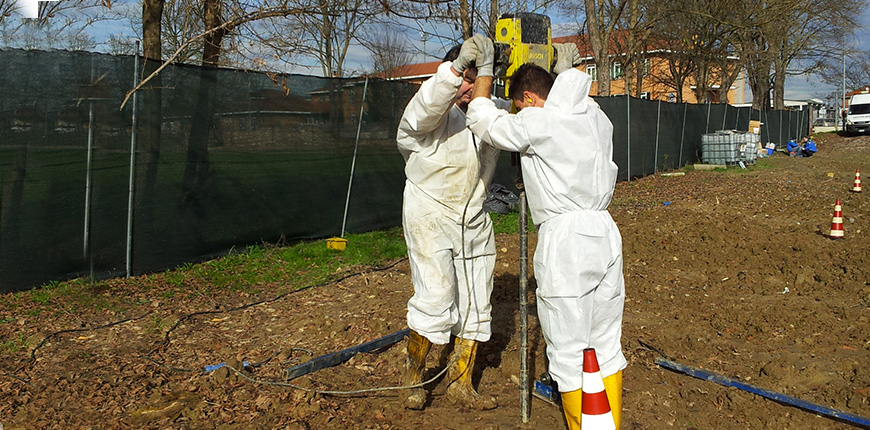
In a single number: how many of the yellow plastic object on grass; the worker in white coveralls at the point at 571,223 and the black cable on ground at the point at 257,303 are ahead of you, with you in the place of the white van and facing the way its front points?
3

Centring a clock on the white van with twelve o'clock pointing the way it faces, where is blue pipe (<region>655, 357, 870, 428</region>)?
The blue pipe is roughly at 12 o'clock from the white van.

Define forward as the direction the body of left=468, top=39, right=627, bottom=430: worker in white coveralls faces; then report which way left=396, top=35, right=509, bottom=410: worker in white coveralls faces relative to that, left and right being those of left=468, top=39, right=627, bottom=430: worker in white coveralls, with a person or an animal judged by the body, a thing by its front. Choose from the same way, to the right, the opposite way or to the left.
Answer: the opposite way

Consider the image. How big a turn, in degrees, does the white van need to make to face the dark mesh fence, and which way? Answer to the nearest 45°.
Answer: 0° — it already faces it

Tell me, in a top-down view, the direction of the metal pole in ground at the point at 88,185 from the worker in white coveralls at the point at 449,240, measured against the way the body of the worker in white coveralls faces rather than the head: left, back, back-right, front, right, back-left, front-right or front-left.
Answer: back

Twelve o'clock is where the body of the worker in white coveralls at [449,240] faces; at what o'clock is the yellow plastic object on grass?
The yellow plastic object on grass is roughly at 7 o'clock from the worker in white coveralls.

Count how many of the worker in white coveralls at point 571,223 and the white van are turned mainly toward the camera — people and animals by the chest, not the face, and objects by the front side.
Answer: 1

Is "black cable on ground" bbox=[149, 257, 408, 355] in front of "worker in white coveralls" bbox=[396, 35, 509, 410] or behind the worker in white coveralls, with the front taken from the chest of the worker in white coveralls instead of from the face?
behind

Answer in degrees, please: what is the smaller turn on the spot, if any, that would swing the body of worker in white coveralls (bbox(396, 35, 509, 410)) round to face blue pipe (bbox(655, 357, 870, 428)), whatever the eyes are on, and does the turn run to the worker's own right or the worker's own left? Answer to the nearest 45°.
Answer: approximately 45° to the worker's own left

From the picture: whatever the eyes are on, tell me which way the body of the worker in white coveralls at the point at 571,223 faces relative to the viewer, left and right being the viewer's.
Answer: facing away from the viewer and to the left of the viewer

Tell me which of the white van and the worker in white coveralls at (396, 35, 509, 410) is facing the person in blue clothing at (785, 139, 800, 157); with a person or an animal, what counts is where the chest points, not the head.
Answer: the white van

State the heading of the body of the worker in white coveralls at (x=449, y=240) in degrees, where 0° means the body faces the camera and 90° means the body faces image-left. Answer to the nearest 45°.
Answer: approximately 315°
